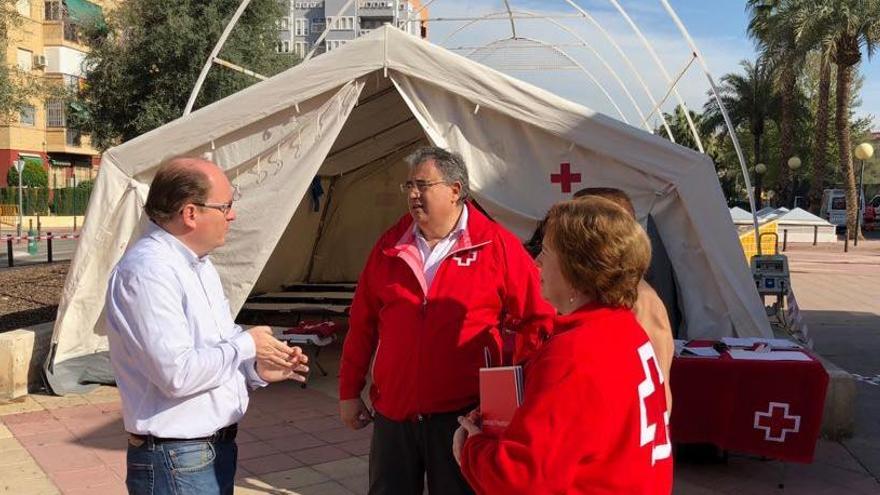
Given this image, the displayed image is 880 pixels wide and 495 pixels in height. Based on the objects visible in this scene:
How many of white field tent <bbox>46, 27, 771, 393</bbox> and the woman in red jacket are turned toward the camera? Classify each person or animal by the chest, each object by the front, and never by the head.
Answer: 1

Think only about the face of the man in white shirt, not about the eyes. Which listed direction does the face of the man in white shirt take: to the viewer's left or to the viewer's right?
to the viewer's right

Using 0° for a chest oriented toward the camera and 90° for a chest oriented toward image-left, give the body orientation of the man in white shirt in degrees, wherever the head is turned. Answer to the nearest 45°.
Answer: approximately 270°

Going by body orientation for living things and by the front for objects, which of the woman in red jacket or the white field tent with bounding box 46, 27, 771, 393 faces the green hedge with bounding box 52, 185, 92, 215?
the woman in red jacket

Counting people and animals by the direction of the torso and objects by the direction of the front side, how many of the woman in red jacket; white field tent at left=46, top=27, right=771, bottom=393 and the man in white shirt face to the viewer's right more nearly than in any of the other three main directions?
1

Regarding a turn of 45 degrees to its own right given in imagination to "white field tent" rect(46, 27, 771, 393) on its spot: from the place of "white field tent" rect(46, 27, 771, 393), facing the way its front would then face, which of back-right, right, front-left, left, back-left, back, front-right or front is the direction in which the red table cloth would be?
left

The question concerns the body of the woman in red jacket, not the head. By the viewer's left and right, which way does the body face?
facing away from the viewer and to the left of the viewer

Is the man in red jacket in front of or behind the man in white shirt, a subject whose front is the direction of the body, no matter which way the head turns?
in front

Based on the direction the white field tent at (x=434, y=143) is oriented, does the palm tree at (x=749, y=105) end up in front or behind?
behind

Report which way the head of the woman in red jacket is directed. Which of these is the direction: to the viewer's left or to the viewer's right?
to the viewer's left

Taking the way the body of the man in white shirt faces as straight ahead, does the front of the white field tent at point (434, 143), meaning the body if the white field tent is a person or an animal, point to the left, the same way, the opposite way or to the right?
to the right

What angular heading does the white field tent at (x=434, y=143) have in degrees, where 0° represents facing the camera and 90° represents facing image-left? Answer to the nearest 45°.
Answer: approximately 0°

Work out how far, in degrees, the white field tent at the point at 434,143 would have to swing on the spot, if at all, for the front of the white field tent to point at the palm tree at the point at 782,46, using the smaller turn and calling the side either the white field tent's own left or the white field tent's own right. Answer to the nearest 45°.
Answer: approximately 135° to the white field tent's own left

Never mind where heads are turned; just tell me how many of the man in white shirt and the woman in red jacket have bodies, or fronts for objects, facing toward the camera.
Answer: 0

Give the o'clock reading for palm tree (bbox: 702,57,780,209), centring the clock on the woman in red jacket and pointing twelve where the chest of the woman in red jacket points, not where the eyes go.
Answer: The palm tree is roughly at 2 o'clock from the woman in red jacket.

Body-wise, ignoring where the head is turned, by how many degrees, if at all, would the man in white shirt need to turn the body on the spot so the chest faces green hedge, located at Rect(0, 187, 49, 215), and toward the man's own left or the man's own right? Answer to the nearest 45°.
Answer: approximately 90° to the man's own left

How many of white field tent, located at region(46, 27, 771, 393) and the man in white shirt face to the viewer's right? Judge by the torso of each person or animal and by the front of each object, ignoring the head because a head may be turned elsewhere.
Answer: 1
